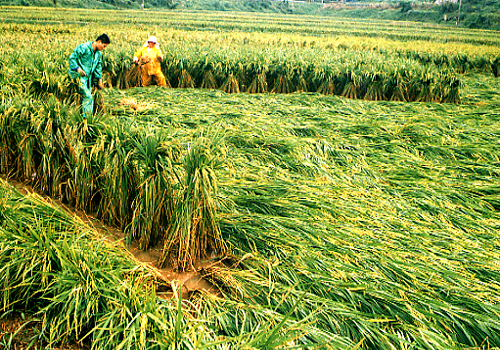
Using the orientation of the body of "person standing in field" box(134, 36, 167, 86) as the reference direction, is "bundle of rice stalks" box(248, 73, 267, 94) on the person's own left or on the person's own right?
on the person's own left

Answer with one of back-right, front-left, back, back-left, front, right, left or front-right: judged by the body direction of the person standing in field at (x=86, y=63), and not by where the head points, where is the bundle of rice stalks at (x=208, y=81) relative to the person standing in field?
left

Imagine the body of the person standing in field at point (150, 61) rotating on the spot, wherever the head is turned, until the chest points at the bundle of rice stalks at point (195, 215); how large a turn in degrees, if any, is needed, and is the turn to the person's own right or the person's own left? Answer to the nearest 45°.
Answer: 0° — they already face it

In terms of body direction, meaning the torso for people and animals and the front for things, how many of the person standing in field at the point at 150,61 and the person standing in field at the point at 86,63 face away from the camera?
0

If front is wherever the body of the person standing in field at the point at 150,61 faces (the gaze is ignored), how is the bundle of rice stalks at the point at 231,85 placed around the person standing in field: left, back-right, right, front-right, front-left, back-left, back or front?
left

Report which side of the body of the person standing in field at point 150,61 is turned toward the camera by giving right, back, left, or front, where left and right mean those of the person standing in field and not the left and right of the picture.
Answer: front

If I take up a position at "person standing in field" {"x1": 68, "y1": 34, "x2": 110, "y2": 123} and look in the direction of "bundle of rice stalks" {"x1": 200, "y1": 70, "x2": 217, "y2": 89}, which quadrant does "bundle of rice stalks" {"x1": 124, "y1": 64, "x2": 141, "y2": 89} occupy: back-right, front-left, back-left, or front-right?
front-left

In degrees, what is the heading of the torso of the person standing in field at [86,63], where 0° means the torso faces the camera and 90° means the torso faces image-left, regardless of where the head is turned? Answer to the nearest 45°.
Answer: approximately 315°

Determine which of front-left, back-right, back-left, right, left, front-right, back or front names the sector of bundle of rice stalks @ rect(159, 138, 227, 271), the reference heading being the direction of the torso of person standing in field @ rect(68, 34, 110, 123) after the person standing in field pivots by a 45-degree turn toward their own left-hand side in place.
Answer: right
